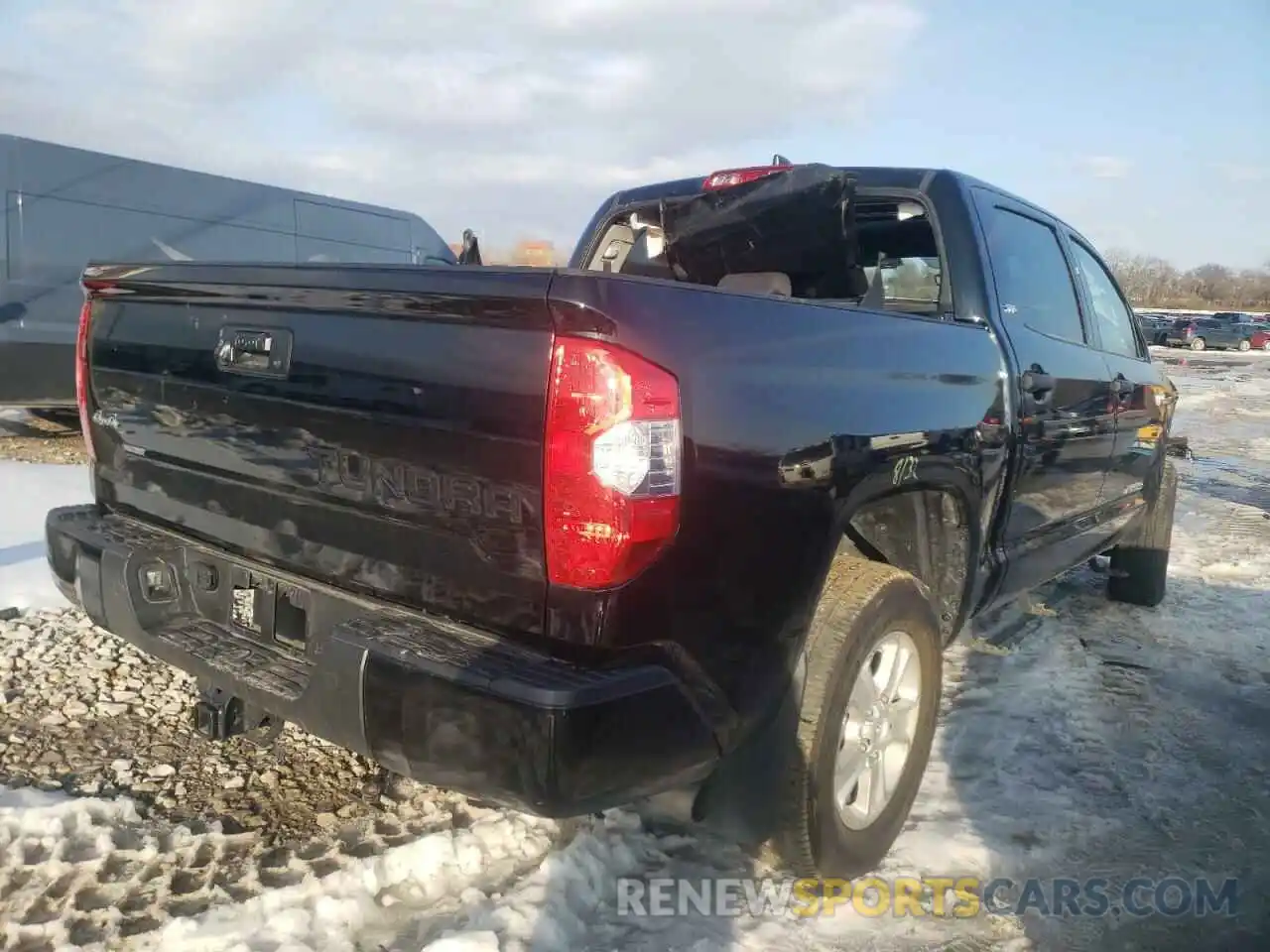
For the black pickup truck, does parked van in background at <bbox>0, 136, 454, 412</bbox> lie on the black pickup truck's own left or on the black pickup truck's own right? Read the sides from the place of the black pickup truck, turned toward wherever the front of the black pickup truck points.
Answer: on the black pickup truck's own left

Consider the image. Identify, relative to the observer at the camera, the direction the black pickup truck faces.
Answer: facing away from the viewer and to the right of the viewer

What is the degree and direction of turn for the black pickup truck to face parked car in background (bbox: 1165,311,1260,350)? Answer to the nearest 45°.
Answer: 0° — it already faces it
